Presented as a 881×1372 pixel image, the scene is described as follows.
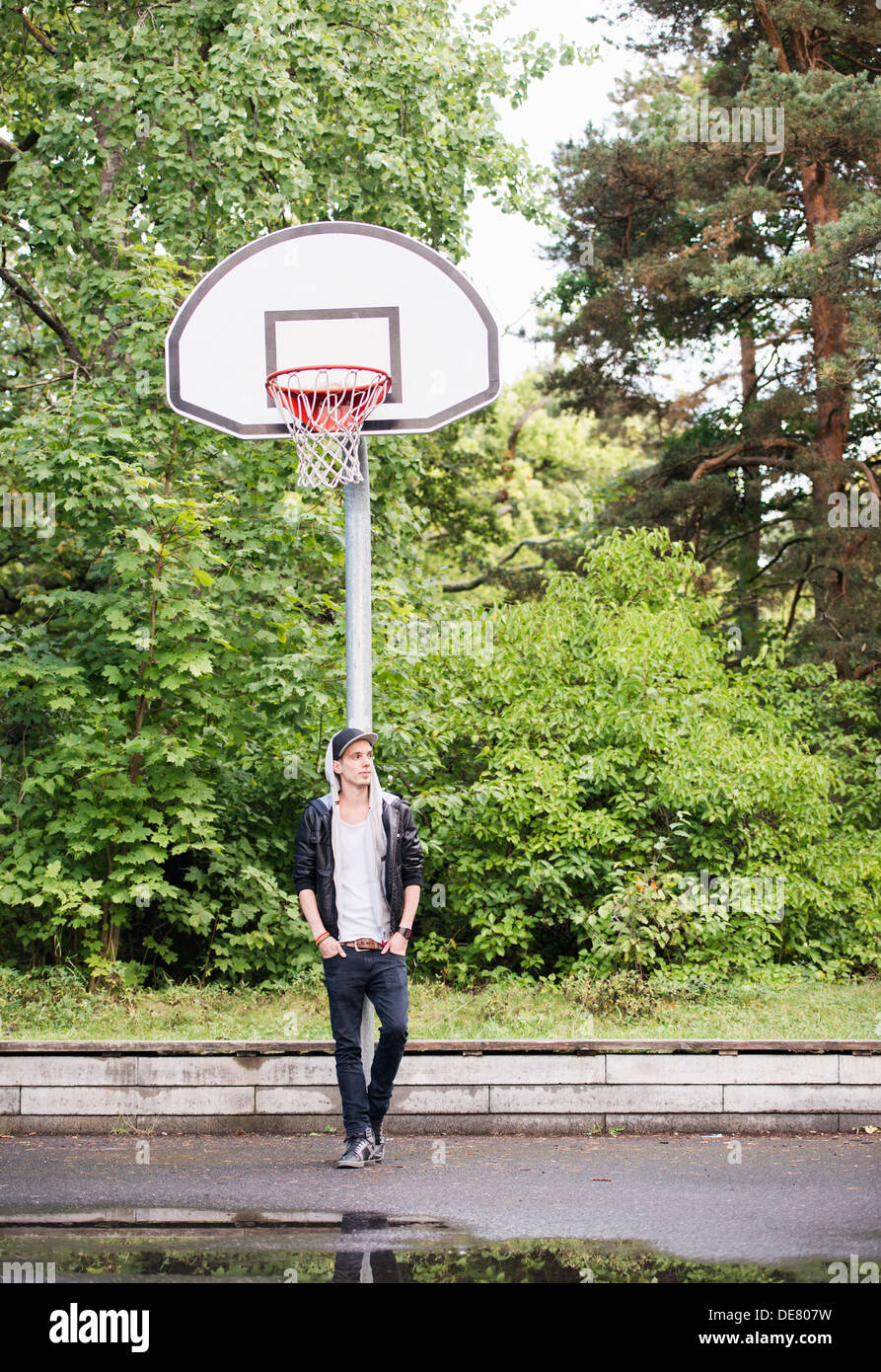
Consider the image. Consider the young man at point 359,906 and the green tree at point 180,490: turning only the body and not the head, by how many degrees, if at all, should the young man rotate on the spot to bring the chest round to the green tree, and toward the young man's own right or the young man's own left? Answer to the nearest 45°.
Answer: approximately 180°

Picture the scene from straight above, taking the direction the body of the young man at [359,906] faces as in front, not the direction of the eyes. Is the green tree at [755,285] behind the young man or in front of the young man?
behind

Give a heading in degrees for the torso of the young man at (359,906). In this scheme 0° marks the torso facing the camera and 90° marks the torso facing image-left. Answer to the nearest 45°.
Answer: approximately 0°

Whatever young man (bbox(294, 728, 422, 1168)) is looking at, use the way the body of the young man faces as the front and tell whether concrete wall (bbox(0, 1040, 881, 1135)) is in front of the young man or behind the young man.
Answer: behind
